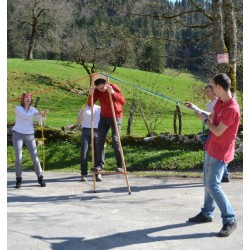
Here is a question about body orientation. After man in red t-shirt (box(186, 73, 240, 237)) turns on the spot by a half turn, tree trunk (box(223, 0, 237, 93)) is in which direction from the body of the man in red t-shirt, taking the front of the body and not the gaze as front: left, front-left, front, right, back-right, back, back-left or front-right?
left

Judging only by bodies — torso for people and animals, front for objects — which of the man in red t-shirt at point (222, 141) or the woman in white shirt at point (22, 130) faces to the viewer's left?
the man in red t-shirt

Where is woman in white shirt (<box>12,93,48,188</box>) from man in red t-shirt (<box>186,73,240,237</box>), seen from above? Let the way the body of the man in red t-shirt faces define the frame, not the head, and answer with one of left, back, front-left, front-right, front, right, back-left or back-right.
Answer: front-right

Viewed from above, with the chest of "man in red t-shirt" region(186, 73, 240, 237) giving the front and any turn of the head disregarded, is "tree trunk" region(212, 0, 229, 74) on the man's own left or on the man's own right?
on the man's own right

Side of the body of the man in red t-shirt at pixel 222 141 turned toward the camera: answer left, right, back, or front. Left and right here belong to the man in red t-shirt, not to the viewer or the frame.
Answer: left

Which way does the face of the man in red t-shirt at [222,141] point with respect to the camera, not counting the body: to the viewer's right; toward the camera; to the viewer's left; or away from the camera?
to the viewer's left

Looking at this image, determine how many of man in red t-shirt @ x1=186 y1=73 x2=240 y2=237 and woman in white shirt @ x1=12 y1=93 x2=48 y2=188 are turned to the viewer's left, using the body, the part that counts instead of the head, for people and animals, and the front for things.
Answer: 1

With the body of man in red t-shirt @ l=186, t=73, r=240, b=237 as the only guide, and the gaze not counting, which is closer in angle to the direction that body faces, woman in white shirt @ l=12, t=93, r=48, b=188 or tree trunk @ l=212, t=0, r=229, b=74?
the woman in white shirt

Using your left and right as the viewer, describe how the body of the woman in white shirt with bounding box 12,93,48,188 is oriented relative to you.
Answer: facing the viewer and to the right of the viewer
